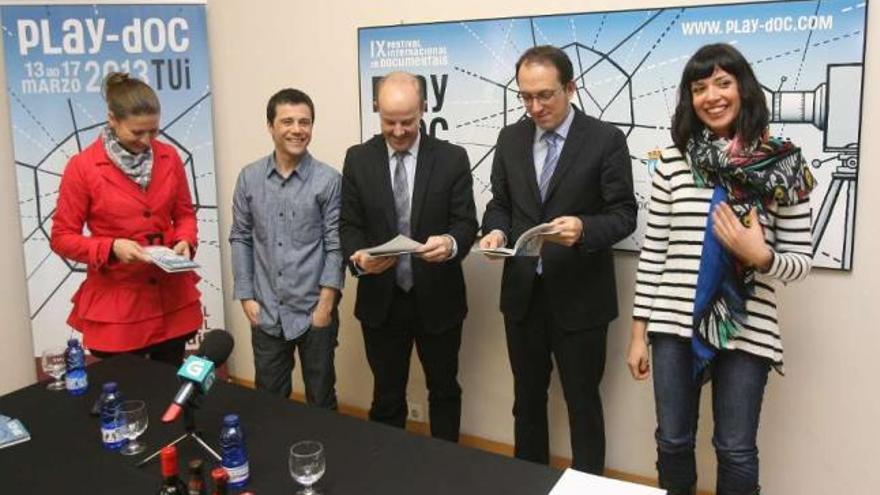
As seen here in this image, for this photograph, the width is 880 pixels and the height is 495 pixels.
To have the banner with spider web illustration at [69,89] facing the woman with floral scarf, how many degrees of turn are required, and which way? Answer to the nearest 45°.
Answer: approximately 45° to its left

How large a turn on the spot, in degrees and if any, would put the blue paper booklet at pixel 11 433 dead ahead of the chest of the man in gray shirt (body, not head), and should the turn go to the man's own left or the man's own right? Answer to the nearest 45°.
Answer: approximately 45° to the man's own right

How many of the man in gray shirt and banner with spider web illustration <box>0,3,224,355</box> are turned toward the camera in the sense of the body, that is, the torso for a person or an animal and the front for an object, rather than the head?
2

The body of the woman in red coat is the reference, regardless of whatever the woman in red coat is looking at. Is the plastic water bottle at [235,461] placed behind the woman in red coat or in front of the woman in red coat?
in front
